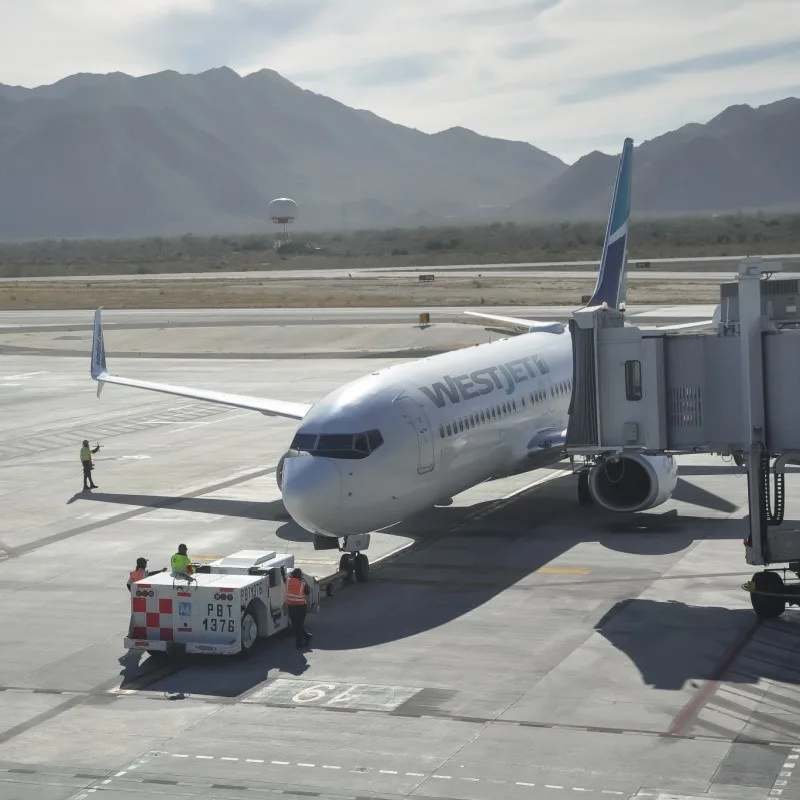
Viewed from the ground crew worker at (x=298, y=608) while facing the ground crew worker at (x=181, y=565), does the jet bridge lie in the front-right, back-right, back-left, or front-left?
back-right

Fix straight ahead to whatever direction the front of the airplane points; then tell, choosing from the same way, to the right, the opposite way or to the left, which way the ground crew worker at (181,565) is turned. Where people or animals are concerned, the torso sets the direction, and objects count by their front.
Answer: the opposite way

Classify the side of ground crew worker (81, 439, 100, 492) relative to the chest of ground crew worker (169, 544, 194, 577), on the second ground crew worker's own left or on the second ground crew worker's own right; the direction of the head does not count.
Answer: on the second ground crew worker's own left

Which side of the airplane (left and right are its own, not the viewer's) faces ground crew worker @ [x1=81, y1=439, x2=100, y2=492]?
right

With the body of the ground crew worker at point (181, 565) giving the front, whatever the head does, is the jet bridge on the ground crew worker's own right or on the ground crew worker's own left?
on the ground crew worker's own right

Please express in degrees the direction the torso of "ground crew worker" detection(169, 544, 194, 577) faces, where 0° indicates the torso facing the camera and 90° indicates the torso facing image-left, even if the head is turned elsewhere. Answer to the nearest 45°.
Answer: approximately 225°

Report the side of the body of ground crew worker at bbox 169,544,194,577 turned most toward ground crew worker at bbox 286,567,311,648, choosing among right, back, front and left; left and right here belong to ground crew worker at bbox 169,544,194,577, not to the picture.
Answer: right

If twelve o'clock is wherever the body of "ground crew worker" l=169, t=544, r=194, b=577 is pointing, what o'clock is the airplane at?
The airplane is roughly at 12 o'clock from the ground crew worker.

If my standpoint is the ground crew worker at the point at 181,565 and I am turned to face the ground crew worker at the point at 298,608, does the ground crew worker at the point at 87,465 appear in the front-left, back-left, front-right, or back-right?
back-left

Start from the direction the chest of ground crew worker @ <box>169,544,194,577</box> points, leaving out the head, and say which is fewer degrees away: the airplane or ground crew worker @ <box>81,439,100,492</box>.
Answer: the airplane

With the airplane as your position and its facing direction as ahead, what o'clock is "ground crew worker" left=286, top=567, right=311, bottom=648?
The ground crew worker is roughly at 11 o'clock from the airplane.

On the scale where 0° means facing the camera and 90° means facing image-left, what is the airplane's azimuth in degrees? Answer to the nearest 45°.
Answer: approximately 45°
